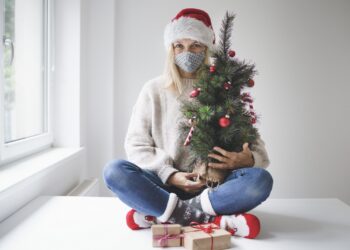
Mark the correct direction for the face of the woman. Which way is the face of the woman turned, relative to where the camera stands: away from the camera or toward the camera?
toward the camera

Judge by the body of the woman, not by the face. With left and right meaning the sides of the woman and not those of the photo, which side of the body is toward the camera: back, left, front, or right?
front

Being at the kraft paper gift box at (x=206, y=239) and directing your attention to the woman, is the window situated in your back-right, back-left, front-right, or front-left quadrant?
front-left

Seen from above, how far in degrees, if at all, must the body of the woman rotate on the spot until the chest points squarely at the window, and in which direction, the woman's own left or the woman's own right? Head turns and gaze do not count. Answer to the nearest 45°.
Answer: approximately 135° to the woman's own right

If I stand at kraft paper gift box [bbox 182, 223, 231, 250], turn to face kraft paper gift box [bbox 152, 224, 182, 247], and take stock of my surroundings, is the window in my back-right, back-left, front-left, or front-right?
front-right
